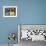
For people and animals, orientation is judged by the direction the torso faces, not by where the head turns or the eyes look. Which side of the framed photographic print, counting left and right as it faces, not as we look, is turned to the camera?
front
